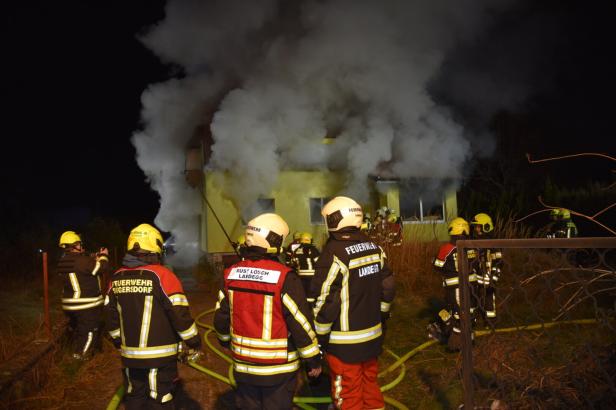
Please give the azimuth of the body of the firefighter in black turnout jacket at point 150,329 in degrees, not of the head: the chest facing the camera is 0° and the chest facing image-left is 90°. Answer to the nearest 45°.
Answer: approximately 225°

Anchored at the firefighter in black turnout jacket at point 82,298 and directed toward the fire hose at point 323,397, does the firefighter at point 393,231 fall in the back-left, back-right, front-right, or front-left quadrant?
front-left

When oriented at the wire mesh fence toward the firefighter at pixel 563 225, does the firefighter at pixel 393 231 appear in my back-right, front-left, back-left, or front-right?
front-left

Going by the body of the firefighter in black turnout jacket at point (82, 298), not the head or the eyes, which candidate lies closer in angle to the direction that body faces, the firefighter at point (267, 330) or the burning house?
the burning house

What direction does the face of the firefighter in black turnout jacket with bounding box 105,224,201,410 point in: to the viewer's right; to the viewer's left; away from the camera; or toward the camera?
away from the camera

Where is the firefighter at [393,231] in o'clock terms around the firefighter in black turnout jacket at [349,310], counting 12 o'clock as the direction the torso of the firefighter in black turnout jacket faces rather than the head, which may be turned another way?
The firefighter is roughly at 2 o'clock from the firefighter in black turnout jacket.

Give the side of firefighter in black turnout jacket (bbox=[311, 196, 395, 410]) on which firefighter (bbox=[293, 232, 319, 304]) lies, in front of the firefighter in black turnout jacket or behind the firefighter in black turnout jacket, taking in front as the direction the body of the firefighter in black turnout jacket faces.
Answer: in front

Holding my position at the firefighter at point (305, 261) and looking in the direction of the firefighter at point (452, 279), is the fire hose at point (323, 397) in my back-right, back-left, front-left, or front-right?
front-right

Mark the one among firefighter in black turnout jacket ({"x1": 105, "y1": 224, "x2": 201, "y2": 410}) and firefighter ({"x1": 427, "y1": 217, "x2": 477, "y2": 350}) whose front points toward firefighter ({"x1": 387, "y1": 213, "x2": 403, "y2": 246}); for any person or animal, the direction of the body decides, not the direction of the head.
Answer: the firefighter in black turnout jacket

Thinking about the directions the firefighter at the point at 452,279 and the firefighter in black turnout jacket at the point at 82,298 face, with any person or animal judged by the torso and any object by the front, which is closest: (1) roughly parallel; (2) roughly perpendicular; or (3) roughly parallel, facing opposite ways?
roughly perpendicular

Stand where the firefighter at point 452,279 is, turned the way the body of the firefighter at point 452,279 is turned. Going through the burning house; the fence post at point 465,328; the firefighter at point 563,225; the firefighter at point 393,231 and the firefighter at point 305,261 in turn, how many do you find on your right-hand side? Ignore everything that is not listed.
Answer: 1
